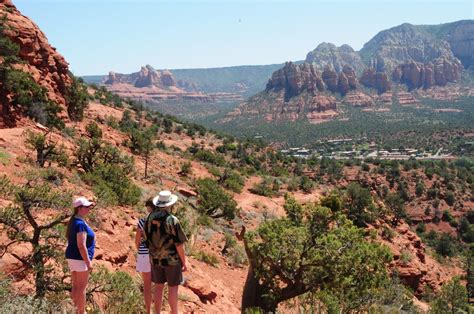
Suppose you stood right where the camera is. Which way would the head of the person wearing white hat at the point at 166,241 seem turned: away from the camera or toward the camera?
away from the camera

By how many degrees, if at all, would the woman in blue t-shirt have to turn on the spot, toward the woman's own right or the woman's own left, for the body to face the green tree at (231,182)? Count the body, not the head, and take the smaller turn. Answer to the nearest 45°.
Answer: approximately 45° to the woman's own left

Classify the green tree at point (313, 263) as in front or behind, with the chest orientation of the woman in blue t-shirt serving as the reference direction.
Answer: in front

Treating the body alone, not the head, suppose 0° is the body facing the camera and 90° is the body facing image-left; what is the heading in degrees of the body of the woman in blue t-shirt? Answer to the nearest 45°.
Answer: approximately 270°

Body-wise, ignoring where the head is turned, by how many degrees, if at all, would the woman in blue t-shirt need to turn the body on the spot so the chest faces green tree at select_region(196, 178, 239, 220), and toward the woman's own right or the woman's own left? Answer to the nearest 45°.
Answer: approximately 45° to the woman's own left

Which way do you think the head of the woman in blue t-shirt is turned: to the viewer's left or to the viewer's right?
to the viewer's right

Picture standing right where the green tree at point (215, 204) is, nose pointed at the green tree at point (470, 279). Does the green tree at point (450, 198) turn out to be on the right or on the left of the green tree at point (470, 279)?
left

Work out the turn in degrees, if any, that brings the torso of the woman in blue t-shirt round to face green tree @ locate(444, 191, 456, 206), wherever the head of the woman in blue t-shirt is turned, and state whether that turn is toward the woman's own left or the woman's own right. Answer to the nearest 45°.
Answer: approximately 45° to the woman's own left

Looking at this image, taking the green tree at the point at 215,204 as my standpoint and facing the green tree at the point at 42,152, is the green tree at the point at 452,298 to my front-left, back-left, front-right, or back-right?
back-left

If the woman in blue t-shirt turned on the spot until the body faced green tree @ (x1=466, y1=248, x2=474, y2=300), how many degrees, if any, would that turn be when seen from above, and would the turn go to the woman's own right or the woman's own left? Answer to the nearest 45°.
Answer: approximately 45° to the woman's own left

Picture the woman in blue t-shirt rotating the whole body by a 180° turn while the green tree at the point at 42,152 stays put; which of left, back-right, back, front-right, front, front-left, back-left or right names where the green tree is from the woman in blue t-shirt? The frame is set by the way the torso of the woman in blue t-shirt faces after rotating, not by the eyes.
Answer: right
